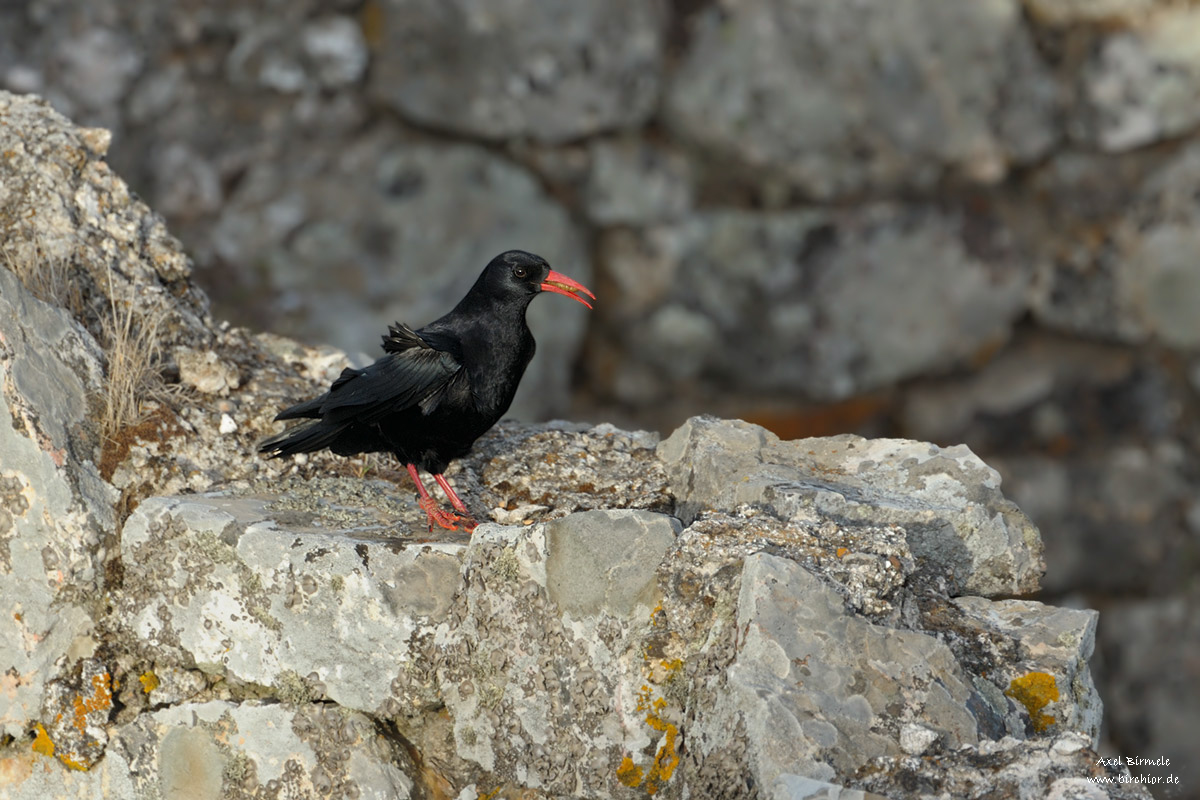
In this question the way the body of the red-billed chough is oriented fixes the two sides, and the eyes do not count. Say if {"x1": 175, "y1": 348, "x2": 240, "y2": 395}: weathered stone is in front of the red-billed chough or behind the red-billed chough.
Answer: behind

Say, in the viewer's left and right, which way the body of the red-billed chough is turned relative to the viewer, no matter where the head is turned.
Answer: facing to the right of the viewer

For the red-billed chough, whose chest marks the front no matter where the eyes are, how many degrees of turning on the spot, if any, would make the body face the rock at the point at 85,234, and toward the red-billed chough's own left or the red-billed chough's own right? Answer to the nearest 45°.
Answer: approximately 180°

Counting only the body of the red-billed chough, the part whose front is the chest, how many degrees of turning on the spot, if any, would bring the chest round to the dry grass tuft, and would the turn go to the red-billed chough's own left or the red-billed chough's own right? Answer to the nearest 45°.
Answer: approximately 180°
